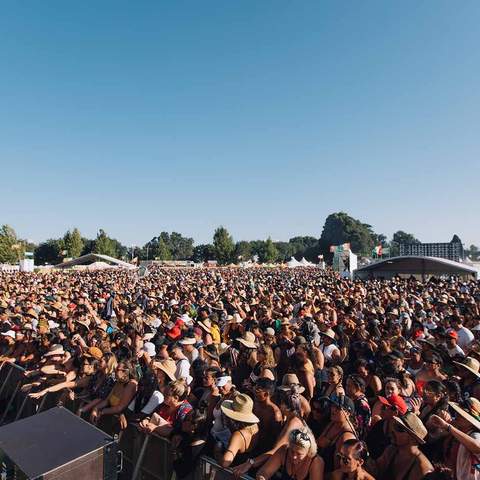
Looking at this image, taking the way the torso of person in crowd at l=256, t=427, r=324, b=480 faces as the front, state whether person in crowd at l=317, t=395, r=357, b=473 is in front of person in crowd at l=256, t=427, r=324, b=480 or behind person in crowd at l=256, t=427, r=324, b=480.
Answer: behind

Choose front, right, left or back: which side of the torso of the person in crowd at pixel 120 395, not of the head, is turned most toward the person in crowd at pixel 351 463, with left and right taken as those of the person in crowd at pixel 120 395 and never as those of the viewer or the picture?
left

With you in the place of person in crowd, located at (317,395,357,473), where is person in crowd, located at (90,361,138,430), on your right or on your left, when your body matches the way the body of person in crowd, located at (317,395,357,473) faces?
on your right

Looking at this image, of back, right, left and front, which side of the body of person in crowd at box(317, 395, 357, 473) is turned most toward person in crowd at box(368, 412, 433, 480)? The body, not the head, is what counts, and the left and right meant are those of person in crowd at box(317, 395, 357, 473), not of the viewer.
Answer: left

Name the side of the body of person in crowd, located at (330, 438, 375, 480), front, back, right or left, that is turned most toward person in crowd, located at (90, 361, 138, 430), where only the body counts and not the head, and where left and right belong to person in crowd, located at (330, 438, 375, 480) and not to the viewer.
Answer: right

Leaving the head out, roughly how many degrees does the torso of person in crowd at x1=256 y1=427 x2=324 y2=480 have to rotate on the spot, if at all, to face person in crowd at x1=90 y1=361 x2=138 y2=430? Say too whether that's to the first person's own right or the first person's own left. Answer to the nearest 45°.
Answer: approximately 90° to the first person's own right

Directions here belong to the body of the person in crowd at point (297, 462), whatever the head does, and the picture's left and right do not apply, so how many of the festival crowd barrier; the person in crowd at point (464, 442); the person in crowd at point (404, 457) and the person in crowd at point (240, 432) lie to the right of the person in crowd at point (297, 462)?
2

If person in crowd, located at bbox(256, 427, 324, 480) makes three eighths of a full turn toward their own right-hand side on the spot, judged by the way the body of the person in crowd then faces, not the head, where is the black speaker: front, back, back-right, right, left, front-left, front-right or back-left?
left

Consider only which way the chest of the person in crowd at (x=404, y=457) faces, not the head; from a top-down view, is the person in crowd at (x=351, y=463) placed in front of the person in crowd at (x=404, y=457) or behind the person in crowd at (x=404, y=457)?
in front

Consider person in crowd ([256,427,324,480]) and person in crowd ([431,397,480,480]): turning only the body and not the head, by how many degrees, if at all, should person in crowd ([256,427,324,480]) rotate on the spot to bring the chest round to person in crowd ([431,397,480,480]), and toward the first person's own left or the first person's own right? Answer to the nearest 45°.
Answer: approximately 135° to the first person's own left
